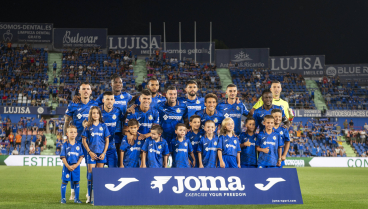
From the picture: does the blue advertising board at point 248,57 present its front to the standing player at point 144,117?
yes

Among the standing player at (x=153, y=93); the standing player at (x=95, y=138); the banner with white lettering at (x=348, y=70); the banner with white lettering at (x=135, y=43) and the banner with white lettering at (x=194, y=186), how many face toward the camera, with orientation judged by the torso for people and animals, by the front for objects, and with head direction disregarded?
5

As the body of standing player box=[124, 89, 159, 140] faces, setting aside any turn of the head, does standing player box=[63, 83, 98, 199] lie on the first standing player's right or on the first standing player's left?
on the first standing player's right

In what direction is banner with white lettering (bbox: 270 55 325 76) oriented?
toward the camera

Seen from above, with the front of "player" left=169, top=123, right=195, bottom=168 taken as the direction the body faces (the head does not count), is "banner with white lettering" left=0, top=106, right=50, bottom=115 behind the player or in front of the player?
behind

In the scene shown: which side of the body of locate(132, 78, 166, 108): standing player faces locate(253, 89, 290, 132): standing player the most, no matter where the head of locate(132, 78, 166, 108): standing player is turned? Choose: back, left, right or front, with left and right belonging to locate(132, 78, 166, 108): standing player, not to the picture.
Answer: left

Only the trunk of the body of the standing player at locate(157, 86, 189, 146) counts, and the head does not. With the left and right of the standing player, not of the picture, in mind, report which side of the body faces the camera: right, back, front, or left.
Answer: front

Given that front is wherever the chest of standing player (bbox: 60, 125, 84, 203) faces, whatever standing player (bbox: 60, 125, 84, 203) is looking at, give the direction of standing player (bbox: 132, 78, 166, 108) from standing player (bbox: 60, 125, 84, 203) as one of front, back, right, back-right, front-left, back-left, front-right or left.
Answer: left

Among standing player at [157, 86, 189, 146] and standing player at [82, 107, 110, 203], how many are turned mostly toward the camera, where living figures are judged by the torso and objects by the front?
2

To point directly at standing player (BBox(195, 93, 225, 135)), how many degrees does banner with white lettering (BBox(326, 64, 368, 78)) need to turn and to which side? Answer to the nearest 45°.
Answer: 0° — it already faces them

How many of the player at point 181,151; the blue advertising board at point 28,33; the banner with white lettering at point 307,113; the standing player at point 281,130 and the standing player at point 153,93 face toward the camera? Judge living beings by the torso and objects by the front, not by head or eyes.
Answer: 5

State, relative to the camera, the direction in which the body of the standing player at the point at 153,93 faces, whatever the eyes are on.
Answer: toward the camera

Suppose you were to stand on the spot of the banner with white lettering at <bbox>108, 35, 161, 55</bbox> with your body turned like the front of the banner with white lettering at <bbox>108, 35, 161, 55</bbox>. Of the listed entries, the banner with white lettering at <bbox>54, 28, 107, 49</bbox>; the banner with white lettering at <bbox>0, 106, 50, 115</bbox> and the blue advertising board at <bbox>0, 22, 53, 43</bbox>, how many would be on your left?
0

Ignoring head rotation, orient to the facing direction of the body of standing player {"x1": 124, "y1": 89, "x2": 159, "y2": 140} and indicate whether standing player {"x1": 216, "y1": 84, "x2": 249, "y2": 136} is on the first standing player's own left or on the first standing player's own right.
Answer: on the first standing player's own left

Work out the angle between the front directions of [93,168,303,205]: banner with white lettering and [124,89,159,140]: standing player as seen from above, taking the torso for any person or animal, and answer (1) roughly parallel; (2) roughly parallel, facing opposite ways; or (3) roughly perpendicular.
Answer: roughly parallel

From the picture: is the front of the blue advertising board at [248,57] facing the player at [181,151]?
yes

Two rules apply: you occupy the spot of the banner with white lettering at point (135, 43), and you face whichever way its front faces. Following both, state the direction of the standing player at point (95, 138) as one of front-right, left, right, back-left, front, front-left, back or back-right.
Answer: front

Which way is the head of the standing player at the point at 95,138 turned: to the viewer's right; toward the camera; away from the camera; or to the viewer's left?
toward the camera

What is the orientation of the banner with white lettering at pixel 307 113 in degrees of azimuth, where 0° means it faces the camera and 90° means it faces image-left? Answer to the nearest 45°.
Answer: approximately 0°

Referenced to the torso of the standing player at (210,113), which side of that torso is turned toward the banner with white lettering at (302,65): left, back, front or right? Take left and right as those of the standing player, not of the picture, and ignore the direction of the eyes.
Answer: back
